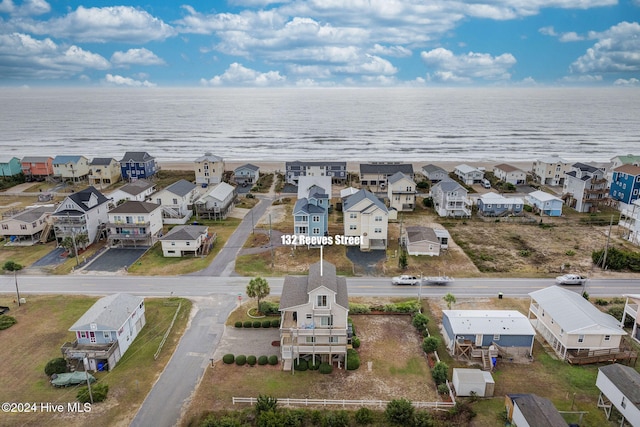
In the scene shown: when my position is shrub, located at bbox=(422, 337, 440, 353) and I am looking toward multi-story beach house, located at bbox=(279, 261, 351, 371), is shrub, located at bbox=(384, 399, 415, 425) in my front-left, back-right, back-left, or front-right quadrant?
front-left

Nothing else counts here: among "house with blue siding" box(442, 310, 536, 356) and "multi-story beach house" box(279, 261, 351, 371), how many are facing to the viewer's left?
0

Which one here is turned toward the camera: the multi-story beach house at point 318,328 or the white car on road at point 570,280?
the multi-story beach house

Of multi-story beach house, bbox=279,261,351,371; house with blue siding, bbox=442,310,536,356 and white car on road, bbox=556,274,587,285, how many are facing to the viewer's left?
1

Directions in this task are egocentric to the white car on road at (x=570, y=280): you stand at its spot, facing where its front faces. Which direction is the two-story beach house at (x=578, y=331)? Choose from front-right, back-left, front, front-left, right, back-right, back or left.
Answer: left

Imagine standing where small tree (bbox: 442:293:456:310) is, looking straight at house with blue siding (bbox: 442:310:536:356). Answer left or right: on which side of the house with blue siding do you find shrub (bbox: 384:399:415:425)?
right

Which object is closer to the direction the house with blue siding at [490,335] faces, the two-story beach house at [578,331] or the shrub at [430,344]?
the shrub

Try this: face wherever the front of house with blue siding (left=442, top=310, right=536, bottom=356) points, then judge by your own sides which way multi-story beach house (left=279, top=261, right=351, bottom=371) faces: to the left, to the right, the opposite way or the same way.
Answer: the same way

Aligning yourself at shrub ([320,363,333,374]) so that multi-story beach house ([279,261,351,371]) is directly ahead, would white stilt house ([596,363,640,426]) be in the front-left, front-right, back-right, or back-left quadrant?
back-right

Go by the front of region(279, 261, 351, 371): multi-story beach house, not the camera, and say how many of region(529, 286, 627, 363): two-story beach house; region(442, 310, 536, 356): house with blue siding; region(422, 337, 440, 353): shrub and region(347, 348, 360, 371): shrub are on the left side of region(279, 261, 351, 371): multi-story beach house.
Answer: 4

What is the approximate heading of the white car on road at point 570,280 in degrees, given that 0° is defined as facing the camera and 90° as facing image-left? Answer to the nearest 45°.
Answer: approximately 90°

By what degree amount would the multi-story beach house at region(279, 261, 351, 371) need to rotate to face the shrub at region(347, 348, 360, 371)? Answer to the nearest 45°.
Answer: approximately 90° to its left

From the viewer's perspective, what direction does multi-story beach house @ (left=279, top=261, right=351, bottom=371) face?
toward the camera

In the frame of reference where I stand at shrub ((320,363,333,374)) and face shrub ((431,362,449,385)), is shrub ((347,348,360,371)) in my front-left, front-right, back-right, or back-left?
front-left

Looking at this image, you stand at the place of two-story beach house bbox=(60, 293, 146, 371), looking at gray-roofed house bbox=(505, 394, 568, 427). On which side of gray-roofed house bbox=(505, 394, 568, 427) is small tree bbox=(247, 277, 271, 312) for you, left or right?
left

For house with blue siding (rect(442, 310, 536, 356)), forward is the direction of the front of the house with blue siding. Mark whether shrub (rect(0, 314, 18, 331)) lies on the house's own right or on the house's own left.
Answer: on the house's own right

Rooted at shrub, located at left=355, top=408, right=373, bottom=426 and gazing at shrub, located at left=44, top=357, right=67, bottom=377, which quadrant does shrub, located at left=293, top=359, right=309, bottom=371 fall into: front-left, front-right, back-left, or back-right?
front-right

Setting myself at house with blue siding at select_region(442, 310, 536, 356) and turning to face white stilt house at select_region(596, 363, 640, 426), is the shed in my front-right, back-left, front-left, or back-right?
front-right

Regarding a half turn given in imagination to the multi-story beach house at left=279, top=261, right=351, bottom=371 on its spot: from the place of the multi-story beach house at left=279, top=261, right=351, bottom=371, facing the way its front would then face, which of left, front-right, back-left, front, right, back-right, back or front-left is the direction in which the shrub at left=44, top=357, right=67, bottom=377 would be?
left

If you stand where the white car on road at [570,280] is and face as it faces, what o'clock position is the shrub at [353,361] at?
The shrub is roughly at 10 o'clock from the white car on road.

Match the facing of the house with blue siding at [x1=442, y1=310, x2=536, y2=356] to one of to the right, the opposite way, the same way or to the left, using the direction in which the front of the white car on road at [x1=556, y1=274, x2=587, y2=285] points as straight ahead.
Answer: to the left
